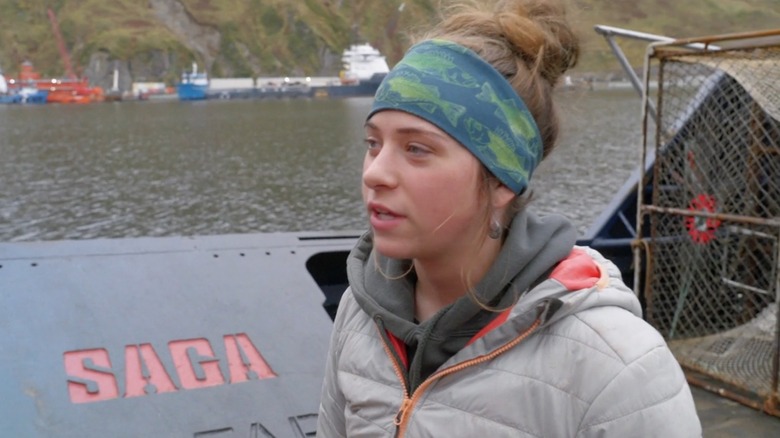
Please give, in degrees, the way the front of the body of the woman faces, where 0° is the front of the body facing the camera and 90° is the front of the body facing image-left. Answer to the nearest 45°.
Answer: approximately 45°
